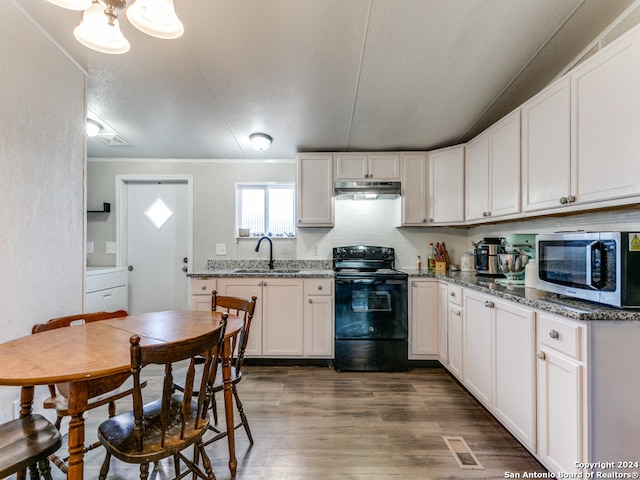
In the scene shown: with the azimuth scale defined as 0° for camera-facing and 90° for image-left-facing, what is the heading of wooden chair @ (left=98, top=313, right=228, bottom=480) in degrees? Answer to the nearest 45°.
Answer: approximately 135°

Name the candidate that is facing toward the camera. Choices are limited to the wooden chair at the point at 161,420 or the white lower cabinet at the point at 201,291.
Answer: the white lower cabinet

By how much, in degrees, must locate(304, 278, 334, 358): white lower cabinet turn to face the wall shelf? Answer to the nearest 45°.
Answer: approximately 90° to its right

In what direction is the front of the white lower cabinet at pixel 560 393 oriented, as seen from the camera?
facing the viewer and to the left of the viewer

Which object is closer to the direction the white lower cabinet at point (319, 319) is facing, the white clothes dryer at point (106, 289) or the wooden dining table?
the wooden dining table

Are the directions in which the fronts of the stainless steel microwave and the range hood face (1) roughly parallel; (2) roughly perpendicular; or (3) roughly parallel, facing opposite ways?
roughly perpendicular

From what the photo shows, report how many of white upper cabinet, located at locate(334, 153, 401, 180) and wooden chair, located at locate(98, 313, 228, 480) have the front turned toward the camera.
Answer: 1

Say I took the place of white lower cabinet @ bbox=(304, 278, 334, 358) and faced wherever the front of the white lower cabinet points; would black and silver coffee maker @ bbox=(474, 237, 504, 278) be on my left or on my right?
on my left

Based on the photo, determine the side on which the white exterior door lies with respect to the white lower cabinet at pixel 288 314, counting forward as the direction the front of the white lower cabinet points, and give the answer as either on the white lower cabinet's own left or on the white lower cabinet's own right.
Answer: on the white lower cabinet's own right

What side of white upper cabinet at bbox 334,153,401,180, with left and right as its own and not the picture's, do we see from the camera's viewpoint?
front

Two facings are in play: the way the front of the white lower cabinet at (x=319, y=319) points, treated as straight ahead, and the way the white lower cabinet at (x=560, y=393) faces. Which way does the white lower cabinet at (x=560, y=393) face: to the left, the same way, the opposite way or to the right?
to the right

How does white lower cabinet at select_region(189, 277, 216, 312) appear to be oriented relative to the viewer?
toward the camera

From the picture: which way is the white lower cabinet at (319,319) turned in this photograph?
toward the camera

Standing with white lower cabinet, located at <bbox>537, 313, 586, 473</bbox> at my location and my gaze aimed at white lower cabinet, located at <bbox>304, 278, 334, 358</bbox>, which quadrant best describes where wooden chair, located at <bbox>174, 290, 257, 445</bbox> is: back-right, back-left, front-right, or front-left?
front-left

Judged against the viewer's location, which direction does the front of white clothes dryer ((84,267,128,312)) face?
facing the viewer and to the right of the viewer

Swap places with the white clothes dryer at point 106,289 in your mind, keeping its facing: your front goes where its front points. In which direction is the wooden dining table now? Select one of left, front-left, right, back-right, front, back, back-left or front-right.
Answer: front-right

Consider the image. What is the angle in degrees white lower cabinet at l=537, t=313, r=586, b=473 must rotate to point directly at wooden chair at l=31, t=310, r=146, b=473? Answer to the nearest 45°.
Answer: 0° — it already faces it
